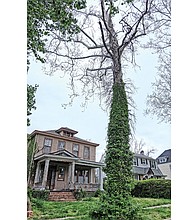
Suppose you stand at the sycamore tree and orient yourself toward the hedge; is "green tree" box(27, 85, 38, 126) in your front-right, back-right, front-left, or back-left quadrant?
back-left

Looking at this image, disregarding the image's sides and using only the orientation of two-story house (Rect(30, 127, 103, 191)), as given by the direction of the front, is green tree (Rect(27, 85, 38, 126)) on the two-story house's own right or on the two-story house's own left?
on the two-story house's own right

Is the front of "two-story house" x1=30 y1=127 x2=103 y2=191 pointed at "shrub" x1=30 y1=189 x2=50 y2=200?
no

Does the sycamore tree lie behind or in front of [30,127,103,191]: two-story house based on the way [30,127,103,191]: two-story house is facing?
in front
